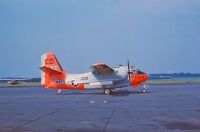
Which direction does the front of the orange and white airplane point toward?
to the viewer's right
